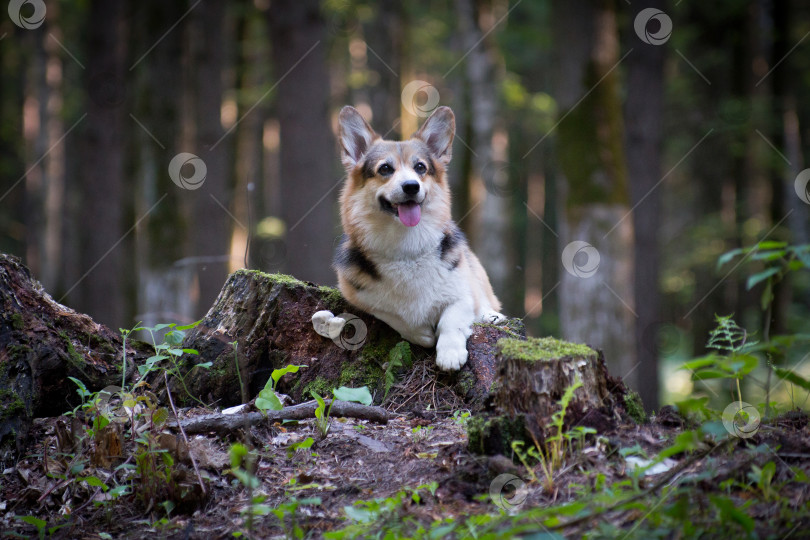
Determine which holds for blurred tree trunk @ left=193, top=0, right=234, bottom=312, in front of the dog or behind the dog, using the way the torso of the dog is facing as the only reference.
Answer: behind

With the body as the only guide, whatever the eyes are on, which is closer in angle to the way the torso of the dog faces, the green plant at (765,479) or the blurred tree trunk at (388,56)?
the green plant

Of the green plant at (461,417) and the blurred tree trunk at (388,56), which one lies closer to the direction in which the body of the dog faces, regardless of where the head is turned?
the green plant

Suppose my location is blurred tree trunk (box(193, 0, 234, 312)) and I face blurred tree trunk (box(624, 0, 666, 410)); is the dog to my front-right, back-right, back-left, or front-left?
front-right

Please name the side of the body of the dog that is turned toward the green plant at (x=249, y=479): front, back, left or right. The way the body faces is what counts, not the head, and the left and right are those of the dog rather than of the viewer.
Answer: front

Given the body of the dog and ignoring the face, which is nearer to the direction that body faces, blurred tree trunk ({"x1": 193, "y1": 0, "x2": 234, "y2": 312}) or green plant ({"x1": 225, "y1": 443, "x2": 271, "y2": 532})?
the green plant

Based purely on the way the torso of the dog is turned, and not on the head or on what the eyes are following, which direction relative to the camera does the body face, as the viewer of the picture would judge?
toward the camera

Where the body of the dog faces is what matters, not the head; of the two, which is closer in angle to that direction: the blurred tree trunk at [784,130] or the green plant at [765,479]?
the green plant

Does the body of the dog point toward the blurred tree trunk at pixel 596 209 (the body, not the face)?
no

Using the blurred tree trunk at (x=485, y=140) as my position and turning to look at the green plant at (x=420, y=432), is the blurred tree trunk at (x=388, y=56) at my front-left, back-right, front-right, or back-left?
back-right

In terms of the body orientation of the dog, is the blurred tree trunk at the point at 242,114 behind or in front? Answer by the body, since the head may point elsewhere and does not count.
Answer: behind

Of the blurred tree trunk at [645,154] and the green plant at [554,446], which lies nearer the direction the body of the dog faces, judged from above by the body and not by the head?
the green plant

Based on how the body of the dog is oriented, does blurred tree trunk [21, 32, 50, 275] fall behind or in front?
behind

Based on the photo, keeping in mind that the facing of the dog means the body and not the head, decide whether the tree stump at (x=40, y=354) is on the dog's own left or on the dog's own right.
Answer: on the dog's own right

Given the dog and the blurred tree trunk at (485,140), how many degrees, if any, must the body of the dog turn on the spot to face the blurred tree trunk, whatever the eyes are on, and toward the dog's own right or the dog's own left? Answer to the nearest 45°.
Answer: approximately 180°

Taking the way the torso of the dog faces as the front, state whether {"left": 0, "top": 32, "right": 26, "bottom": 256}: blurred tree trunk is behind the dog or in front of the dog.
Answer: behind
